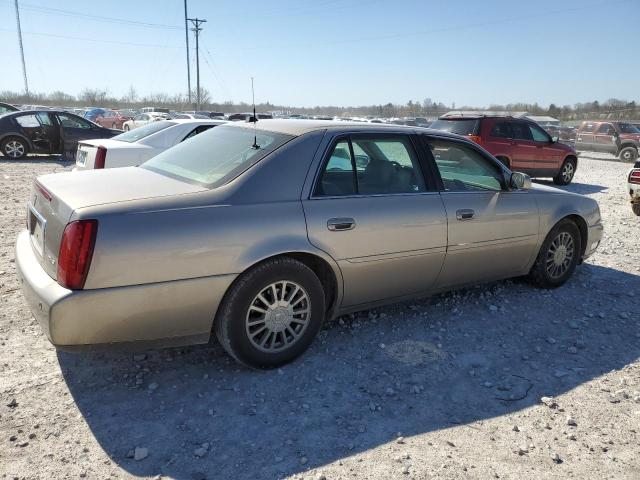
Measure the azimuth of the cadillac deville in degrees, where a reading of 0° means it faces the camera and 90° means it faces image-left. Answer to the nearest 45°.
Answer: approximately 225°
